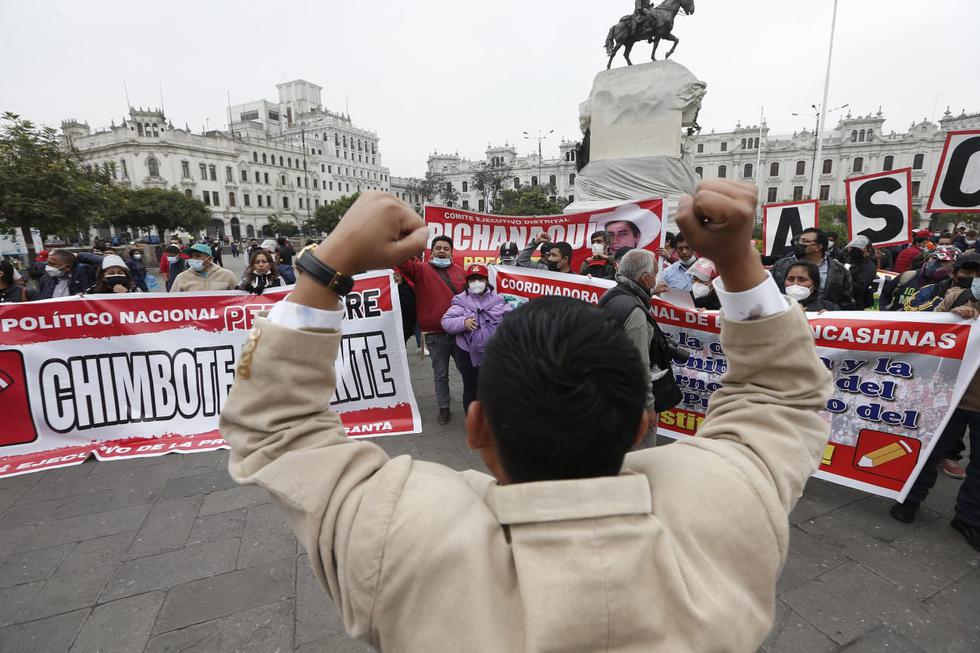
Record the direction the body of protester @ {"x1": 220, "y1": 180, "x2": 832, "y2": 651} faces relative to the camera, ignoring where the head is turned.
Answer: away from the camera

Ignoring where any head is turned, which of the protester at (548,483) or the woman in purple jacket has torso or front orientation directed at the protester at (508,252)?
the protester at (548,483)

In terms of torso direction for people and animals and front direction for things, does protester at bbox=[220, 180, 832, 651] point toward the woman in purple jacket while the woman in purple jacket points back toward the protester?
yes

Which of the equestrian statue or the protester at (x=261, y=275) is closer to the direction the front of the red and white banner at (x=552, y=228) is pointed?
the protester

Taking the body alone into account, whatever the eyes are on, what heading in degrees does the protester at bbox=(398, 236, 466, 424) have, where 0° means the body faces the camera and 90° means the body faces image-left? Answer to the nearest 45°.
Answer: approximately 0°

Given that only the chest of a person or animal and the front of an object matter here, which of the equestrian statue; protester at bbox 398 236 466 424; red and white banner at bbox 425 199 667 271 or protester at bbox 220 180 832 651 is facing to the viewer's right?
the equestrian statue

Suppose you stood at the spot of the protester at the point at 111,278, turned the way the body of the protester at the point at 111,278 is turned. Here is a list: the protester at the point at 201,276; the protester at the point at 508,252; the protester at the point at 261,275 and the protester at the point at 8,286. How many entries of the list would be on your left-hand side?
3

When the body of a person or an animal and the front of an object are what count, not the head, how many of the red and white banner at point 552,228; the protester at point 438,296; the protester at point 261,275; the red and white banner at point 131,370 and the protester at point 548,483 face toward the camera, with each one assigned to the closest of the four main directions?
4

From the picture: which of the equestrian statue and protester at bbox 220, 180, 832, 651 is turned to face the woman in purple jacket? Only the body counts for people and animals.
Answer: the protester

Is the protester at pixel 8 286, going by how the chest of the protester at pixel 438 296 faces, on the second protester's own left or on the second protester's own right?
on the second protester's own right

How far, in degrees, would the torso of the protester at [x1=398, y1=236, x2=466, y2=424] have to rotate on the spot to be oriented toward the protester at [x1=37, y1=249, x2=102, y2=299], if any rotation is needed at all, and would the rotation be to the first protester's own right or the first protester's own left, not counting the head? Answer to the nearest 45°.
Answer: approximately 135° to the first protester's own right

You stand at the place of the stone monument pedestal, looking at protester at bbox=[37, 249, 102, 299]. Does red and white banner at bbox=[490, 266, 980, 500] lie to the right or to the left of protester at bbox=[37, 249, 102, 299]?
left

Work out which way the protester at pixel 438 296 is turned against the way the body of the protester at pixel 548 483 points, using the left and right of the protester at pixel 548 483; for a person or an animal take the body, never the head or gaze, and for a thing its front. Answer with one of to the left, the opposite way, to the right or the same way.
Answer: the opposite way
